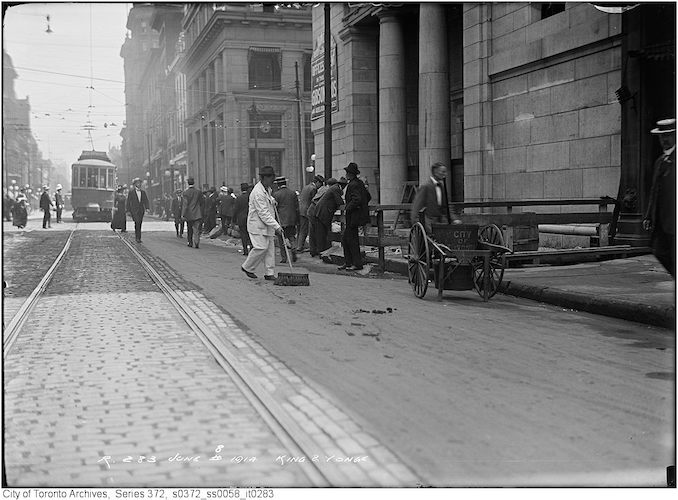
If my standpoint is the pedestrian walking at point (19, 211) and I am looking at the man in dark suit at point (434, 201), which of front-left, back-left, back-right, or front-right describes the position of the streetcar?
back-left

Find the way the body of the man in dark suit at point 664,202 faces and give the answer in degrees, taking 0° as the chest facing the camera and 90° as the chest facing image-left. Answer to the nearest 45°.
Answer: approximately 45°

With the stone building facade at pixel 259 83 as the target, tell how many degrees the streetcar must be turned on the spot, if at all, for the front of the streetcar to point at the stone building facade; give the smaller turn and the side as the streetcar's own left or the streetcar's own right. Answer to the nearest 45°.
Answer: approximately 90° to the streetcar's own left

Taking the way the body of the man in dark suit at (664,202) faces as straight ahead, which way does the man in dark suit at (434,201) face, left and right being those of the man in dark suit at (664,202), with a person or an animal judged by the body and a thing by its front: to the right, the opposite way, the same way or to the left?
to the left

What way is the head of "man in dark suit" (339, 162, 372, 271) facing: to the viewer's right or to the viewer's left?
to the viewer's left
